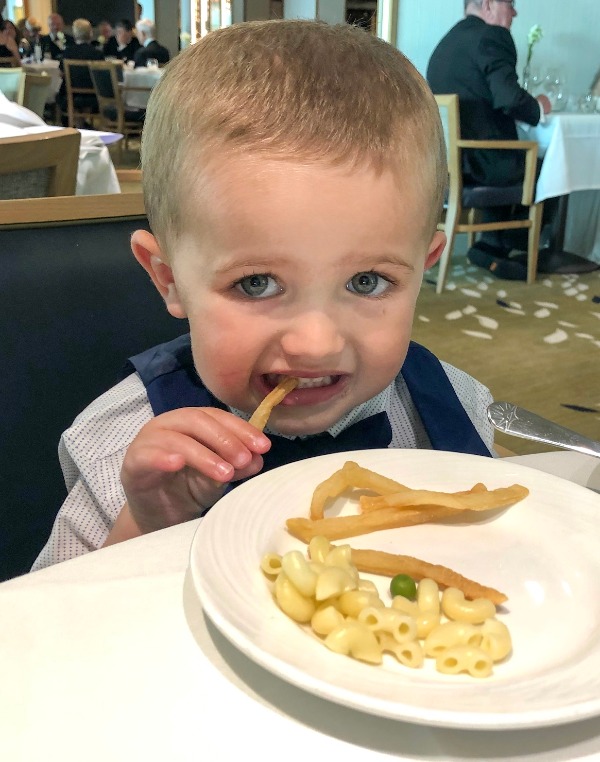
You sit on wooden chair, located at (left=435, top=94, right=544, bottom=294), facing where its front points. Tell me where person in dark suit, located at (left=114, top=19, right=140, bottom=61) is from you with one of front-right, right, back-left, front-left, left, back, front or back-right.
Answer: back-left

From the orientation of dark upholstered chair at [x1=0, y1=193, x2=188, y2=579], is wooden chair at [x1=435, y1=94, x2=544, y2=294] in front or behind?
behind

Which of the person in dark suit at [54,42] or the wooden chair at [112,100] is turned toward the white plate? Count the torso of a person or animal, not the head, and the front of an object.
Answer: the person in dark suit

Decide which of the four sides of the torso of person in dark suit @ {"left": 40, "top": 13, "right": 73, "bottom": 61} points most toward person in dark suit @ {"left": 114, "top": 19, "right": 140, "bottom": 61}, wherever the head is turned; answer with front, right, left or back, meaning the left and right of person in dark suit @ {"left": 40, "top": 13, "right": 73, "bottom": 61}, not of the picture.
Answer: left

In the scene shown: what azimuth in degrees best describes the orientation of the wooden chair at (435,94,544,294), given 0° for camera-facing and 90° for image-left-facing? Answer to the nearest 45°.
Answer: approximately 270°

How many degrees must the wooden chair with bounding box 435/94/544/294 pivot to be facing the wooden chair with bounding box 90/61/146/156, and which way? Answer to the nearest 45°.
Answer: approximately 135° to its left

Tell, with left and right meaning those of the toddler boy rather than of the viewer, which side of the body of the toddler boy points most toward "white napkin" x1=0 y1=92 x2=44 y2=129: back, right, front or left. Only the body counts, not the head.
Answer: back

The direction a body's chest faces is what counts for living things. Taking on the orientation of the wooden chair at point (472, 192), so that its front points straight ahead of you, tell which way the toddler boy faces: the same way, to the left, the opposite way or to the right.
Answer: to the right

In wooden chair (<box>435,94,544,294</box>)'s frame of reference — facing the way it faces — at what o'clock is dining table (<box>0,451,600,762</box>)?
The dining table is roughly at 3 o'clock from the wooden chair.
